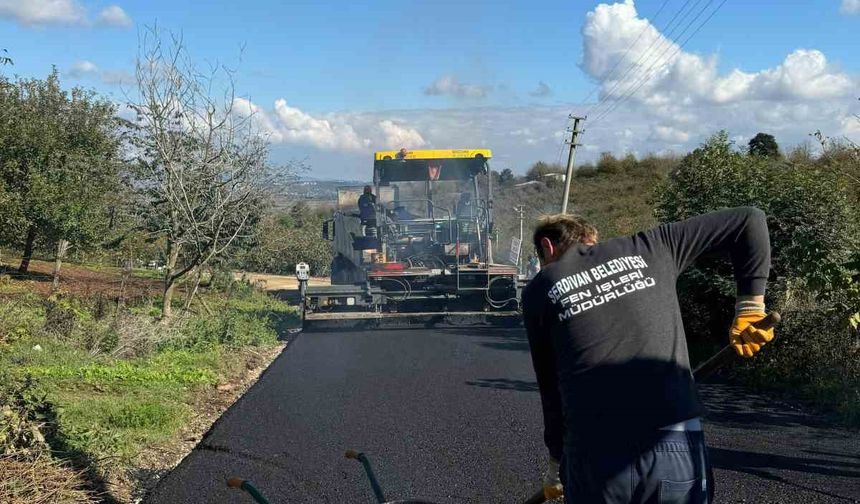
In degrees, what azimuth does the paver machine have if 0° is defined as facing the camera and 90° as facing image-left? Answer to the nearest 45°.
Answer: approximately 180°

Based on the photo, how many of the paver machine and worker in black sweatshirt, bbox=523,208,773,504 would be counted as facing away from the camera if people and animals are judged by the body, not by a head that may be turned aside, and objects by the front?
2

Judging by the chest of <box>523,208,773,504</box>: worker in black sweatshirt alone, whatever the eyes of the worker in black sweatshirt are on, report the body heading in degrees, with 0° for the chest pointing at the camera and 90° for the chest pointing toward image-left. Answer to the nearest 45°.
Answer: approximately 180°

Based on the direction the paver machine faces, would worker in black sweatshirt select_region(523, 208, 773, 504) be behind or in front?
behind

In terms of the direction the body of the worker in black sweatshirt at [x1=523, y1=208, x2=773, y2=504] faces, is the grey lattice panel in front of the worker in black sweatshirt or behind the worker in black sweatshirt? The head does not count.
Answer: in front

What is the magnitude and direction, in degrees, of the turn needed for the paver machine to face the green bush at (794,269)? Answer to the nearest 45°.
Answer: approximately 135° to its right
